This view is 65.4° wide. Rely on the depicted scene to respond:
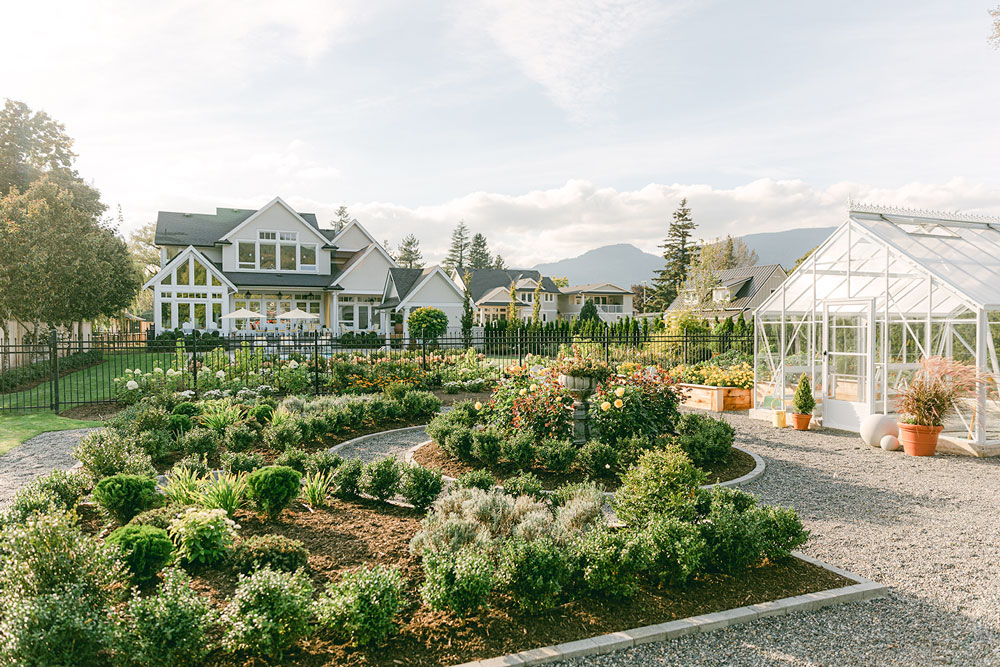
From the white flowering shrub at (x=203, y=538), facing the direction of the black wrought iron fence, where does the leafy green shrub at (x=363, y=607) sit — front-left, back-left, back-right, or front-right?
back-right

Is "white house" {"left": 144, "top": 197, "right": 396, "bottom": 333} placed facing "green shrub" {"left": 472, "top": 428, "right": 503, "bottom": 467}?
yes

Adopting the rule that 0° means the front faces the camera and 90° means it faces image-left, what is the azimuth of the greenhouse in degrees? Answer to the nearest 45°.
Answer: approximately 45°

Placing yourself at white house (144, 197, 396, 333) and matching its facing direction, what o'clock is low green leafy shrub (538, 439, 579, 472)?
The low green leafy shrub is roughly at 12 o'clock from the white house.

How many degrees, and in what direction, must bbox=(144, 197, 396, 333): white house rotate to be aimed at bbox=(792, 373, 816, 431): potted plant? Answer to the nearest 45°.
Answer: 0° — it already faces it

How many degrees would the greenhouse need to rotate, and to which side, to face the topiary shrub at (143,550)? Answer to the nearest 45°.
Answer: approximately 45° to its left

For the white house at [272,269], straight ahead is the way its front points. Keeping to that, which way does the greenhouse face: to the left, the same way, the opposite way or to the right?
to the right

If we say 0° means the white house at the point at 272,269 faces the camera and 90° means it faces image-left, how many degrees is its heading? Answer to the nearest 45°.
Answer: approximately 0°

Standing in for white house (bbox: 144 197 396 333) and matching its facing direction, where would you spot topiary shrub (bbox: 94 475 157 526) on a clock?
The topiary shrub is roughly at 12 o'clock from the white house.
